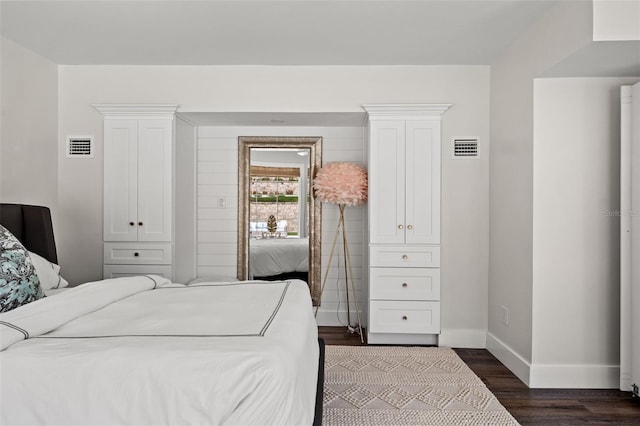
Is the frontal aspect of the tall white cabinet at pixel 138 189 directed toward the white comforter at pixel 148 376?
yes

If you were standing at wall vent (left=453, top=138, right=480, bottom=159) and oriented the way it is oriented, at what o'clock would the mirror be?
The mirror is roughly at 3 o'clock from the wall vent.

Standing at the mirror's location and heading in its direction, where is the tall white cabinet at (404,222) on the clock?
The tall white cabinet is roughly at 10 o'clock from the mirror.

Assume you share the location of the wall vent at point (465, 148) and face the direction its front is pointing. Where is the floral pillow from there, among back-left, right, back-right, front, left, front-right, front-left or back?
front-right

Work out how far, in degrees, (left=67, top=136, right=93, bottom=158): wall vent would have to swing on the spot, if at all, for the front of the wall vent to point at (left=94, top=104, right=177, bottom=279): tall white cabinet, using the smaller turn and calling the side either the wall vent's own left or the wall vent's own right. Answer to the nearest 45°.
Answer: approximately 45° to the wall vent's own left

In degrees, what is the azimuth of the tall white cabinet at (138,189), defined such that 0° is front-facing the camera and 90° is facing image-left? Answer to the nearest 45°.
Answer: approximately 0°

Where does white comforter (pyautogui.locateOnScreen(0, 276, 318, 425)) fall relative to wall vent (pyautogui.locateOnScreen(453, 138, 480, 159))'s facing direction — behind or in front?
in front
